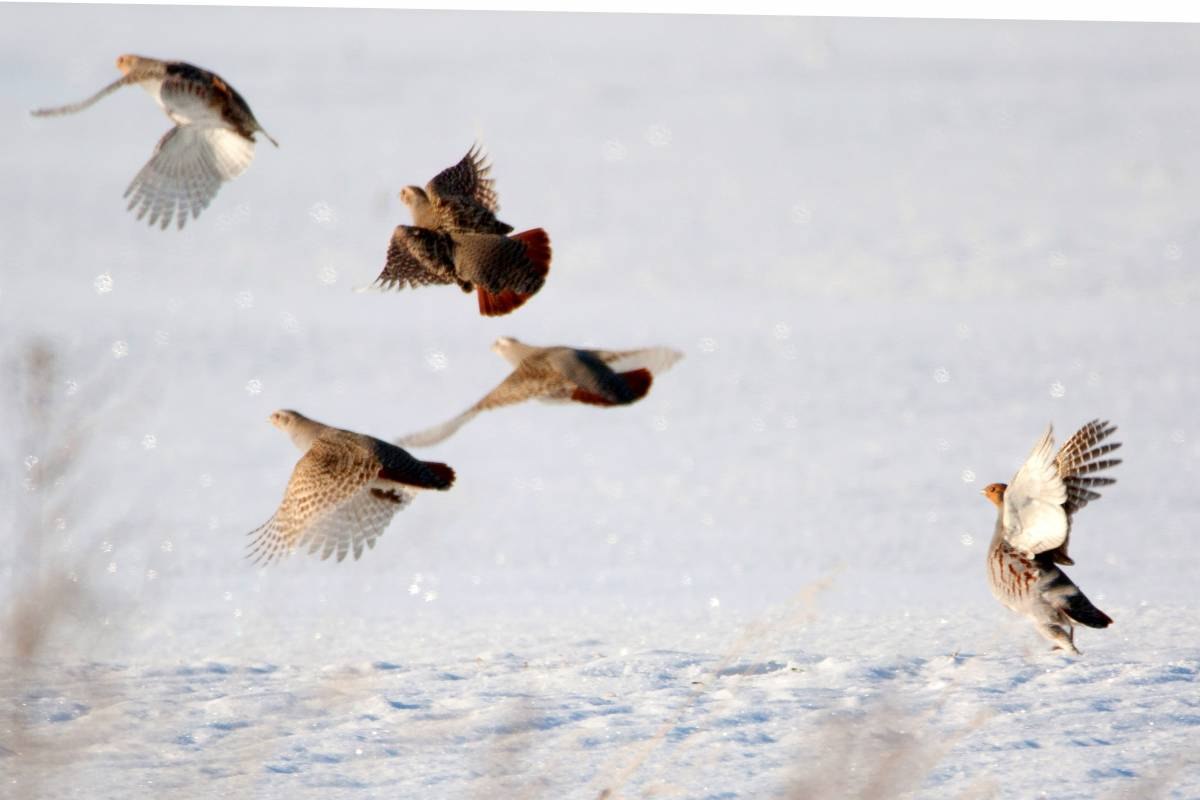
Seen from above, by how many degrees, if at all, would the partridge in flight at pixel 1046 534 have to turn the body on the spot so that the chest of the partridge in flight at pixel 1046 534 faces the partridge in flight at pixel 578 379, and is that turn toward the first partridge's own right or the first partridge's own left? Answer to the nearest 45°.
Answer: approximately 45° to the first partridge's own left

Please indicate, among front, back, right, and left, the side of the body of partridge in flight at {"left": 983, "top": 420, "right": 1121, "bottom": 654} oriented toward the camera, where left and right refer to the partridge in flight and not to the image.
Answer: left

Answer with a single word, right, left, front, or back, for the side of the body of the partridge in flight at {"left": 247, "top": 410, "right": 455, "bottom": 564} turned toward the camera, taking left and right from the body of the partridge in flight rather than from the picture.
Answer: left

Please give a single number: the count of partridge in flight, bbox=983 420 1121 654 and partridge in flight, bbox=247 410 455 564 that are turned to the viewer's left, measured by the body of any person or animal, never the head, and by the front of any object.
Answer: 2

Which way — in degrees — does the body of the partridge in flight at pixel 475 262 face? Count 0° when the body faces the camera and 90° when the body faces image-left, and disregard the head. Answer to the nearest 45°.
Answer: approximately 135°
